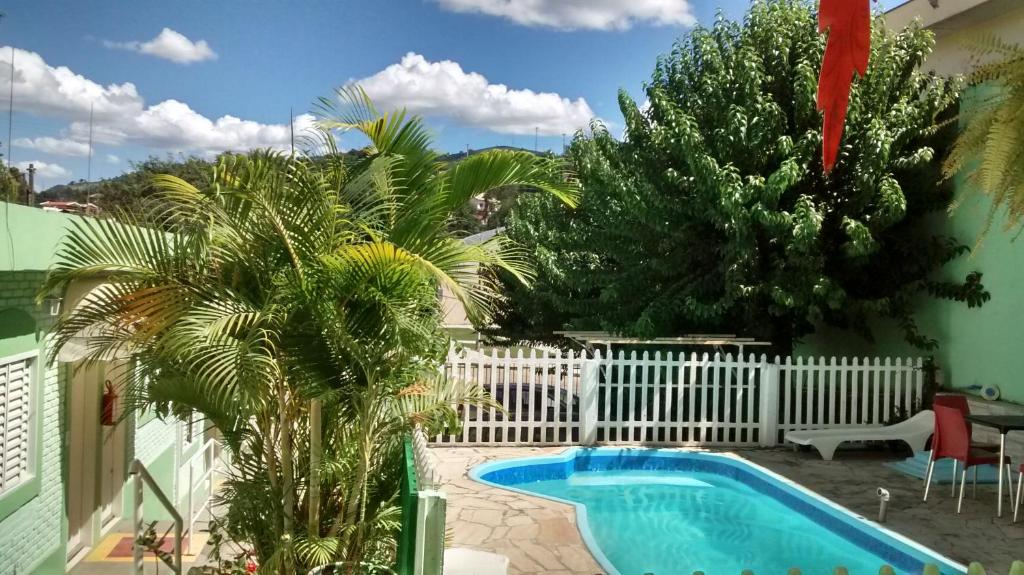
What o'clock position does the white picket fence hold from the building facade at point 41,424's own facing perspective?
The white picket fence is roughly at 10 o'clock from the building facade.

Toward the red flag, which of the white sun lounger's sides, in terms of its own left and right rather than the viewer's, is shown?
left

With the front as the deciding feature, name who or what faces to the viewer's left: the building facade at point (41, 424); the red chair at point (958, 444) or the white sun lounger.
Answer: the white sun lounger

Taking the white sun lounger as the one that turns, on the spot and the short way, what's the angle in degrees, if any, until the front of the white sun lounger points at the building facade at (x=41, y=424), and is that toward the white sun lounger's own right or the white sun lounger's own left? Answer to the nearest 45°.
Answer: approximately 45° to the white sun lounger's own left

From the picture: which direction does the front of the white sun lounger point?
to the viewer's left

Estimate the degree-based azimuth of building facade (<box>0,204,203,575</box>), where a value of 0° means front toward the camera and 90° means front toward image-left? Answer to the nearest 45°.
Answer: approximately 315°
